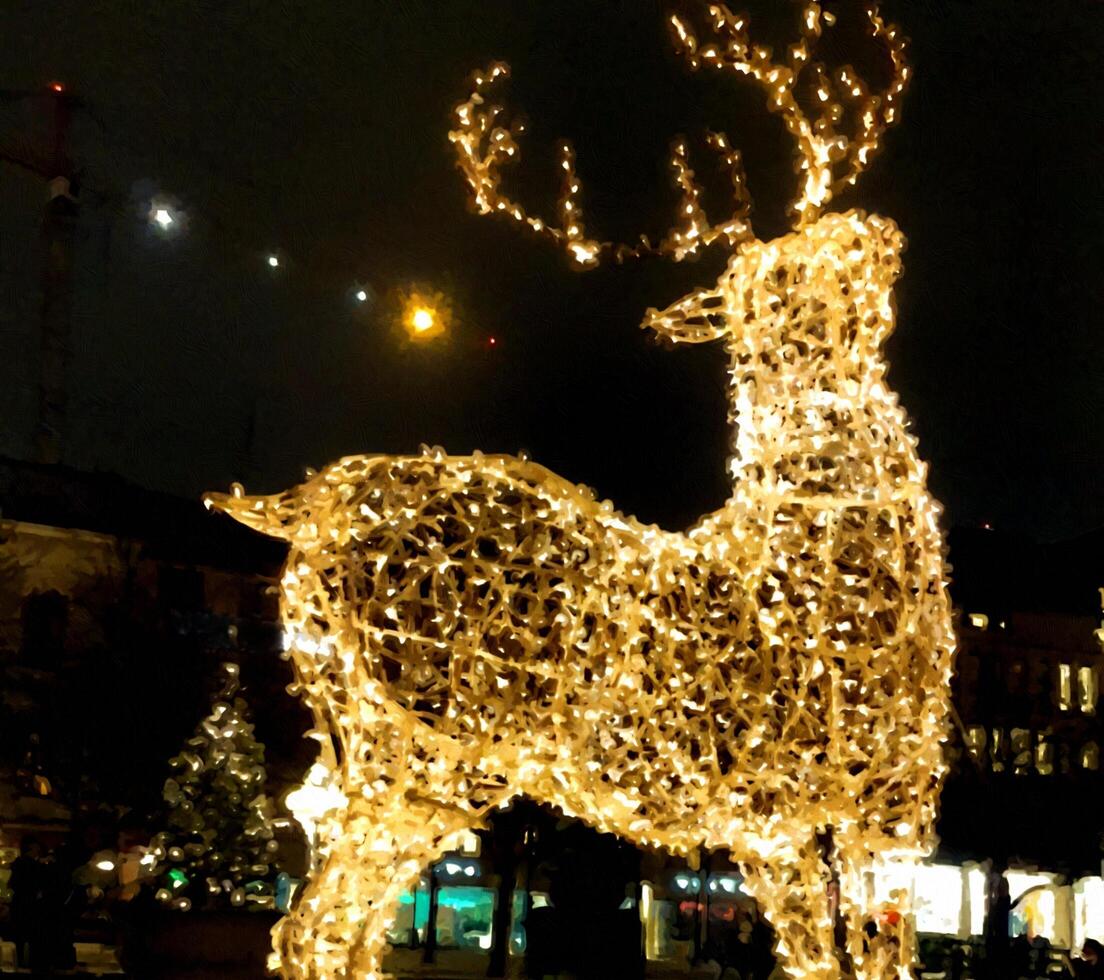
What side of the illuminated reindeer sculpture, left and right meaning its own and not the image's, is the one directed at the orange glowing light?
left

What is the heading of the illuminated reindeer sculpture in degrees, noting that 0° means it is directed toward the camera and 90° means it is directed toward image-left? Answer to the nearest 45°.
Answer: approximately 270°
